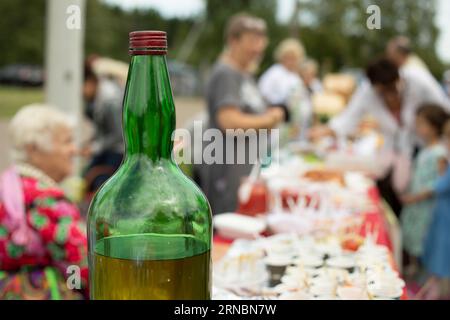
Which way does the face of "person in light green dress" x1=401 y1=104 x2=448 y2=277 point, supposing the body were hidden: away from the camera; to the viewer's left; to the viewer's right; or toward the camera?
to the viewer's left

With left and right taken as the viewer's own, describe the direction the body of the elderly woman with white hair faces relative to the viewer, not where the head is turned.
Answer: facing to the right of the viewer

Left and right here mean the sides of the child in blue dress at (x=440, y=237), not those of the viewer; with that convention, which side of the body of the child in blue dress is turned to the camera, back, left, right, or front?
left

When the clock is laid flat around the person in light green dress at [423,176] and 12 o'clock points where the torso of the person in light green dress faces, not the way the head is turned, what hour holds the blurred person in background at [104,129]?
The blurred person in background is roughly at 12 o'clock from the person in light green dress.

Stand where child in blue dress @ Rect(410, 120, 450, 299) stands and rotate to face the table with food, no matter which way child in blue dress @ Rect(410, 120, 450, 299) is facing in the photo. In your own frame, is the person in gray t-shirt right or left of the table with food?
right

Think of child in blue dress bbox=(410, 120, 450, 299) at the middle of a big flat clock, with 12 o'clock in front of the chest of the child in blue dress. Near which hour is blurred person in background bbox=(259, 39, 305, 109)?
The blurred person in background is roughly at 2 o'clock from the child in blue dress.

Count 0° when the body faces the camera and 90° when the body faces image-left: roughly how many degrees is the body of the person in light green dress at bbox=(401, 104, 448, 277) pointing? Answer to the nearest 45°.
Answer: approximately 90°

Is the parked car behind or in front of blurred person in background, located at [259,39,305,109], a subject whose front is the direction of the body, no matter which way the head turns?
behind

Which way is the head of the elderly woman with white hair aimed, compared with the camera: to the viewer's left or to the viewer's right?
to the viewer's right

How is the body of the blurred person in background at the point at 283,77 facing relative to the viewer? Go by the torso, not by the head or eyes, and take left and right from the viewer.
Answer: facing the viewer and to the right of the viewer
